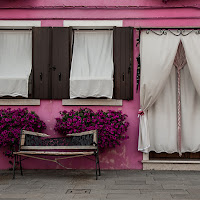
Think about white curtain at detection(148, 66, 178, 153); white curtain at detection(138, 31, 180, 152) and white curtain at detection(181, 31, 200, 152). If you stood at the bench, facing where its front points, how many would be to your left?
3

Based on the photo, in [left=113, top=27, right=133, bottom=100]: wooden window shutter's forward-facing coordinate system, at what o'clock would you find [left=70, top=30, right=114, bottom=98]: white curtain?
The white curtain is roughly at 3 o'clock from the wooden window shutter.

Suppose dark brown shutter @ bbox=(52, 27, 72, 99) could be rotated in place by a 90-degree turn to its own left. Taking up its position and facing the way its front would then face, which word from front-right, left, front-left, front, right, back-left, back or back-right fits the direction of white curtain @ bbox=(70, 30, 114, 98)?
front

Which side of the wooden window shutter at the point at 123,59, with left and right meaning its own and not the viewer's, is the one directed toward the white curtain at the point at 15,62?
right

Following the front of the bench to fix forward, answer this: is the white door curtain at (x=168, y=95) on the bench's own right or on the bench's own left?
on the bench's own left

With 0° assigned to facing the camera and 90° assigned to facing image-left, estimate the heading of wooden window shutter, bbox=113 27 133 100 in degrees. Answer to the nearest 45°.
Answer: approximately 0°

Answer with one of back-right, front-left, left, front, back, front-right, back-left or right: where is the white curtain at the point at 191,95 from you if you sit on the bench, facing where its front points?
left

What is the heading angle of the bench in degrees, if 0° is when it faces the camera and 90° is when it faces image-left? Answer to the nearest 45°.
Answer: approximately 0°
